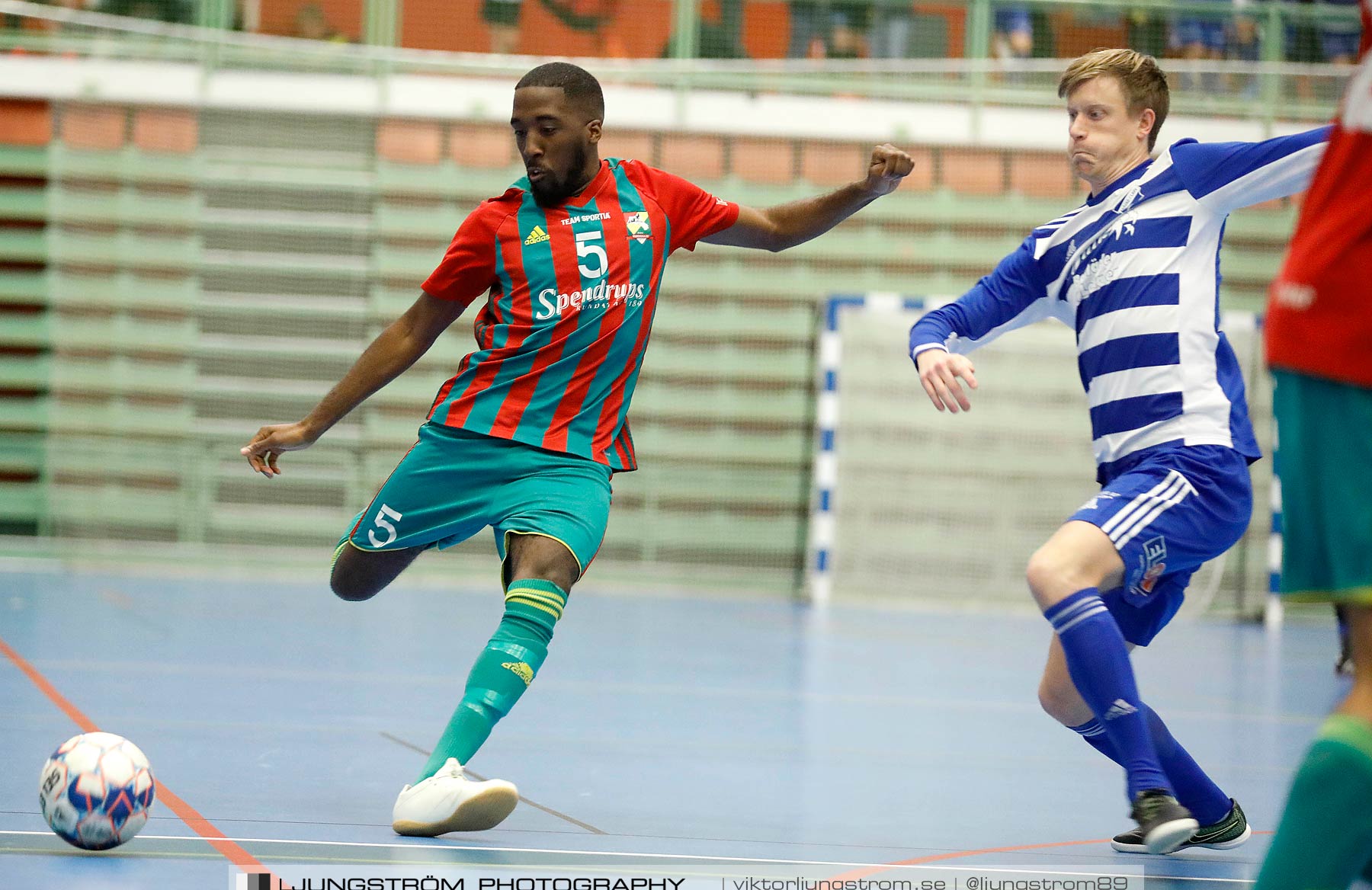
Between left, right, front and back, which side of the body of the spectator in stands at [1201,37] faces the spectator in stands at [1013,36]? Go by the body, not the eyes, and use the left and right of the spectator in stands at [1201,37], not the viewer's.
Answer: right

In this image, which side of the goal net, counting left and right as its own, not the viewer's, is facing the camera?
front

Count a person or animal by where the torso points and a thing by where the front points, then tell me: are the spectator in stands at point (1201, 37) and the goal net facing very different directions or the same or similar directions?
same or similar directions

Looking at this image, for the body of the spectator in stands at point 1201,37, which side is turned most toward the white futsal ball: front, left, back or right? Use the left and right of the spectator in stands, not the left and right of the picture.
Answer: front

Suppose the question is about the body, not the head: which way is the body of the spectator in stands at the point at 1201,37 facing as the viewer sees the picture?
toward the camera

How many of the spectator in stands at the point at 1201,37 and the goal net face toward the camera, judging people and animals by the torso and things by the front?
2
